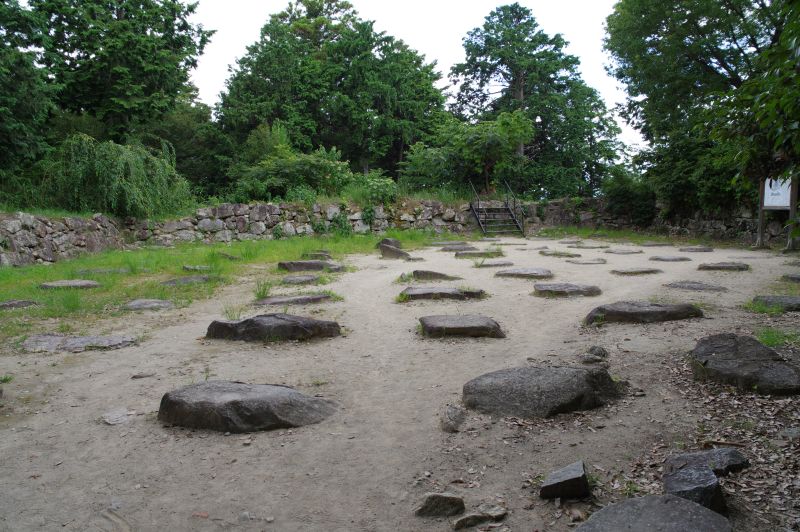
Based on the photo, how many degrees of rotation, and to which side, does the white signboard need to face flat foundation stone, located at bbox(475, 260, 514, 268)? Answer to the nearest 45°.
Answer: approximately 45° to its right

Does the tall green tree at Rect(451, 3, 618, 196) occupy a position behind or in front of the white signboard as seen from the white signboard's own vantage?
behind

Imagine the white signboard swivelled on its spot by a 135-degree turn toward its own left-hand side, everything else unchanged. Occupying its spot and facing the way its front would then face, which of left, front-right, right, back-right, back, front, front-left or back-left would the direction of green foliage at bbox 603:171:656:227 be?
left

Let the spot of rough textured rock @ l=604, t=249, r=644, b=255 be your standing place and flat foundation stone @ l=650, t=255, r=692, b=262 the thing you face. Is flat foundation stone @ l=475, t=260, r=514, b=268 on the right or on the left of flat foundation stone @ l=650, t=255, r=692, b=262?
right

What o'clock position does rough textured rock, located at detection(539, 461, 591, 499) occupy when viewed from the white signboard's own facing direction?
The rough textured rock is roughly at 12 o'clock from the white signboard.

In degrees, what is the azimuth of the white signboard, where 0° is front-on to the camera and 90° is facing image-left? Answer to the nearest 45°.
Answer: approximately 0°

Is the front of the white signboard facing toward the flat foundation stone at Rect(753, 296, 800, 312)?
yes

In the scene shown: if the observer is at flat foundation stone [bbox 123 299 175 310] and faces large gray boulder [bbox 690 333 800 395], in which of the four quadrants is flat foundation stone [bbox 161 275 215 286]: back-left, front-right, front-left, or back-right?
back-left

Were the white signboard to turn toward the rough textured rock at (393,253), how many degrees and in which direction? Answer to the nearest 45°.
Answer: approximately 45° to its right

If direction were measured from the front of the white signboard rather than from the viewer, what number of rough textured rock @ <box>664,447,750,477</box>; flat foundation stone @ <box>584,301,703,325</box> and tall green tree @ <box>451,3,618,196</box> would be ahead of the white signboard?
2

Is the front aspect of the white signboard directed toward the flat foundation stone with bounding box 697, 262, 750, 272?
yes
